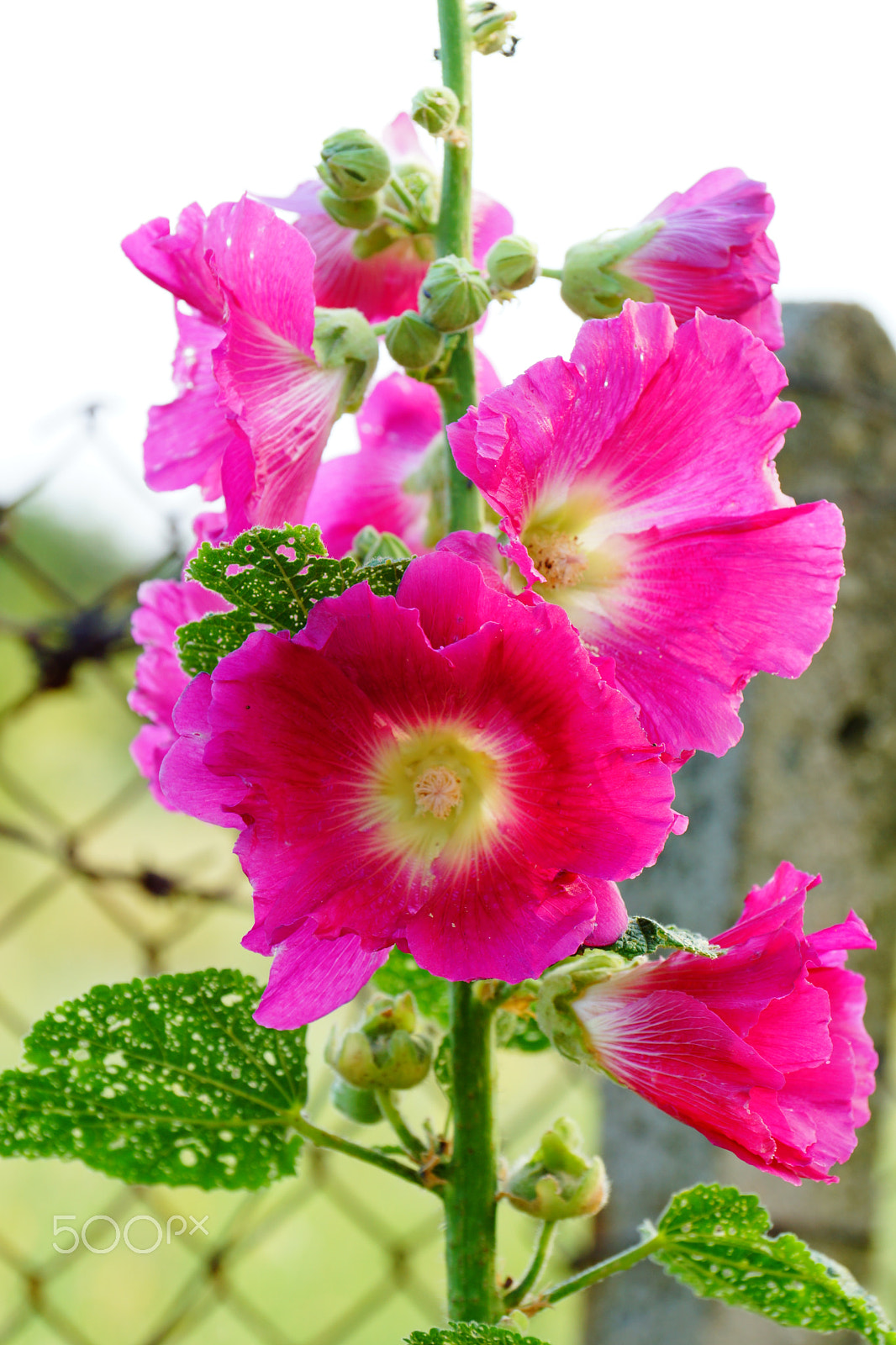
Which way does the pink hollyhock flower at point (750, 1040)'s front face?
to the viewer's right

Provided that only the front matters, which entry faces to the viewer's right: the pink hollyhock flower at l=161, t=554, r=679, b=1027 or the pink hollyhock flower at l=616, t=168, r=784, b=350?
the pink hollyhock flower at l=616, t=168, r=784, b=350

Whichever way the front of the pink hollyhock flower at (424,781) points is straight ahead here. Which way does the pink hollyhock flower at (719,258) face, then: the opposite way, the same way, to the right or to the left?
to the left

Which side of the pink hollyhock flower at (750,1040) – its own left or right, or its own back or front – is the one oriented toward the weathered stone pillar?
left

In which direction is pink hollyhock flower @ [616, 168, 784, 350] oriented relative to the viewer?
to the viewer's right

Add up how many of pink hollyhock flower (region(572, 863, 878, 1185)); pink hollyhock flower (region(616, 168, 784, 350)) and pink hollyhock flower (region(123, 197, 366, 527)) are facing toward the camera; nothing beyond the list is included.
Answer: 0

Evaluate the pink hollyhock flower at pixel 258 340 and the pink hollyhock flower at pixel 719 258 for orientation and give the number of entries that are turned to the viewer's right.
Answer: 1

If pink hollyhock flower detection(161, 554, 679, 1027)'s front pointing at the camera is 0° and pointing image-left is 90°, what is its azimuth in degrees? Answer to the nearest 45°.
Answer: approximately 0°

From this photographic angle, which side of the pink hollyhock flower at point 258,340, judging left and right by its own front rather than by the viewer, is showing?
left
